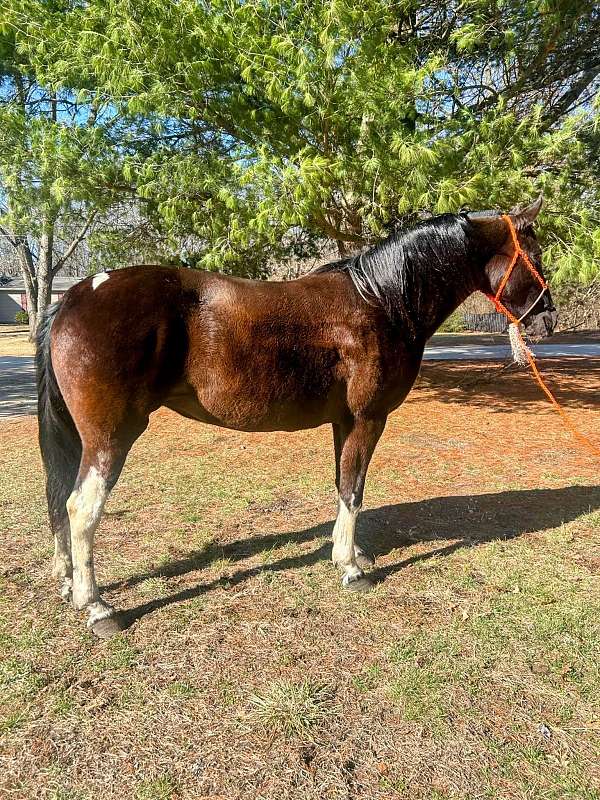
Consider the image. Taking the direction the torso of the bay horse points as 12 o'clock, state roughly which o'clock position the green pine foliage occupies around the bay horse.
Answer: The green pine foliage is roughly at 9 o'clock from the bay horse.

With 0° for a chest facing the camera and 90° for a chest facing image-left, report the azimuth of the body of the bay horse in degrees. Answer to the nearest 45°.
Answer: approximately 270°
